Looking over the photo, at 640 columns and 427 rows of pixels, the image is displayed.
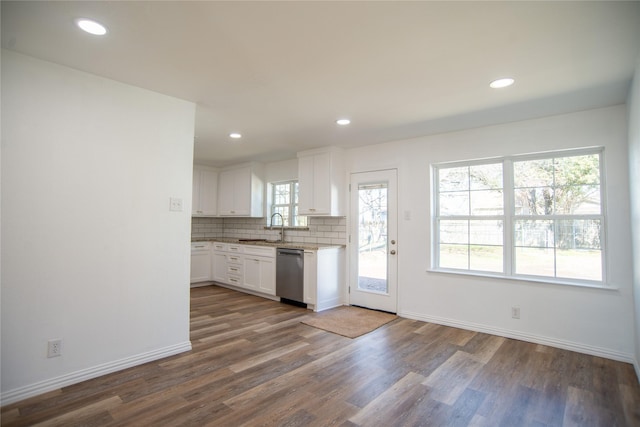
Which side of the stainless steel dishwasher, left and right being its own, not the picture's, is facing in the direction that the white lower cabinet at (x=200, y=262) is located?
right

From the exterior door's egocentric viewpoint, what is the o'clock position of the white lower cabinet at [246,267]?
The white lower cabinet is roughly at 2 o'clock from the exterior door.

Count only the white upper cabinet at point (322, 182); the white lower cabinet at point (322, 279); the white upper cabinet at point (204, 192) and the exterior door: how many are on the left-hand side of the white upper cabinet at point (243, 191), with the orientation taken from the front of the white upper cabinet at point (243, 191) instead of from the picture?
3

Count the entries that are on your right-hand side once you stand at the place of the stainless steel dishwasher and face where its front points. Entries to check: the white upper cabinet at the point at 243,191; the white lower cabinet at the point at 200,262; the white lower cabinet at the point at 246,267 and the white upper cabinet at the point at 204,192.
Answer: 4

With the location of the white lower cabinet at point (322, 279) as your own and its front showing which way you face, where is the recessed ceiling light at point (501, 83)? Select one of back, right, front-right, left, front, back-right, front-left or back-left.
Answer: left

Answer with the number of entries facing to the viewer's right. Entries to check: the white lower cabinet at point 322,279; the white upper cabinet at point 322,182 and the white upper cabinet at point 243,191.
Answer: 0

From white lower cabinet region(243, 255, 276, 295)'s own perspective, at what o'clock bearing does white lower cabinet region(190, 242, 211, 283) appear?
white lower cabinet region(190, 242, 211, 283) is roughly at 3 o'clock from white lower cabinet region(243, 255, 276, 295).

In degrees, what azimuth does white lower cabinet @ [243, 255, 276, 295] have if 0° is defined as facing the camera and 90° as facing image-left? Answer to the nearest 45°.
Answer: approximately 45°

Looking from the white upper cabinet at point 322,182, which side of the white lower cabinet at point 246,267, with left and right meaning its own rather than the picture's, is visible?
left

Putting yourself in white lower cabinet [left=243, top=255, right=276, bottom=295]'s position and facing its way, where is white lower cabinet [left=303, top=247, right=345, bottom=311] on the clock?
white lower cabinet [left=303, top=247, right=345, bottom=311] is roughly at 9 o'clock from white lower cabinet [left=243, top=255, right=276, bottom=295].

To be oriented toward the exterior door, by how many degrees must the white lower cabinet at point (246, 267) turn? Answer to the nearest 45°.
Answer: approximately 90° to its left

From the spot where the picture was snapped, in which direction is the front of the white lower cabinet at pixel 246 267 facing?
facing the viewer and to the left of the viewer

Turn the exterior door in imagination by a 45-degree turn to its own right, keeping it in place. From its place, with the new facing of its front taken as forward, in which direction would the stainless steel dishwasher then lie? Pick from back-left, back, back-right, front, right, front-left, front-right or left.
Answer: front
